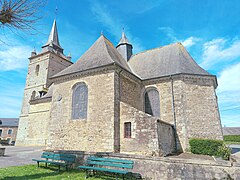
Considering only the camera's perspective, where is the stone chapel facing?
facing away from the viewer and to the left of the viewer

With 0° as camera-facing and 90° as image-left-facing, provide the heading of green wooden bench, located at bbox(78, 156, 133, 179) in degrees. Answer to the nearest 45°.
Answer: approximately 45°

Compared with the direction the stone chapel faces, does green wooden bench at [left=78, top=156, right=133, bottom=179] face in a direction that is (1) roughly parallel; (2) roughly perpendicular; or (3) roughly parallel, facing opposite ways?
roughly perpendicular

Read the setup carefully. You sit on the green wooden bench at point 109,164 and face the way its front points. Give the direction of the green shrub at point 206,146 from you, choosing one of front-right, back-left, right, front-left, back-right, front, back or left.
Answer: back

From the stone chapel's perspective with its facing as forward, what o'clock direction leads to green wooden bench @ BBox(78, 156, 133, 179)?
The green wooden bench is roughly at 8 o'clock from the stone chapel.

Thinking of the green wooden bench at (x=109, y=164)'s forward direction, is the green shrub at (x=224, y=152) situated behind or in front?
behind
